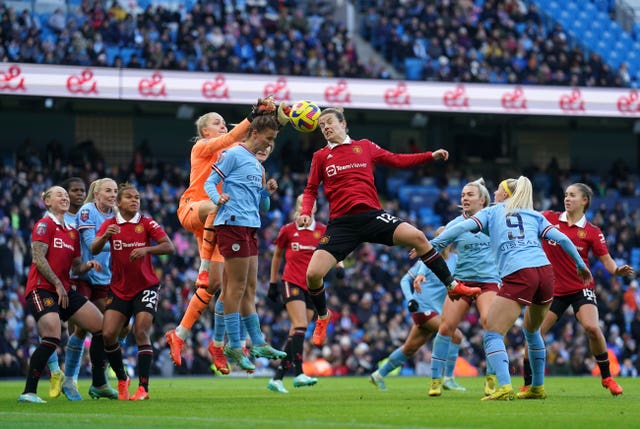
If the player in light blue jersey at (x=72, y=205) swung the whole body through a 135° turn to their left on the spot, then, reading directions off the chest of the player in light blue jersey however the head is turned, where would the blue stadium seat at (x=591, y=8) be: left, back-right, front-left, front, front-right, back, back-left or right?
front-right

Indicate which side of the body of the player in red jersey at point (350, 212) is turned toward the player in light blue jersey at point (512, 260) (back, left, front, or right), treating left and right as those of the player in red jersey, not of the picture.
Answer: left

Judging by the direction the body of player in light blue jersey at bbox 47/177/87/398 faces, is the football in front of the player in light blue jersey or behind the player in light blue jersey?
in front

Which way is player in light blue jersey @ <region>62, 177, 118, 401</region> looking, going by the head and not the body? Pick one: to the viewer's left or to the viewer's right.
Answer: to the viewer's right

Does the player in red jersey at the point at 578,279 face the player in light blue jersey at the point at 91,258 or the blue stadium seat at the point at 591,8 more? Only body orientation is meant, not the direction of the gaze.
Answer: the player in light blue jersey

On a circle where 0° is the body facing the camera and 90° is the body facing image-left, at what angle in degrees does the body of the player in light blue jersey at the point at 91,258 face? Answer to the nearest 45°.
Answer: approximately 315°

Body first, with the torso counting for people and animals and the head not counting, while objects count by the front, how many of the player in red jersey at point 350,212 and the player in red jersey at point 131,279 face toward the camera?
2

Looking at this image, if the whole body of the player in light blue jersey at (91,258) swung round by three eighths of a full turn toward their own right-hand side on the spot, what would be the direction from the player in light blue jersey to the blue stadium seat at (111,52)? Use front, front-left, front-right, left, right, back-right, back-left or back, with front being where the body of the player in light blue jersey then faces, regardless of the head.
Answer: right

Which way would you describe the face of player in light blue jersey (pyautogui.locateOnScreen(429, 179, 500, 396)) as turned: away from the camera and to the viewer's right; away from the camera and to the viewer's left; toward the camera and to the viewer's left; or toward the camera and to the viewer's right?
toward the camera and to the viewer's left

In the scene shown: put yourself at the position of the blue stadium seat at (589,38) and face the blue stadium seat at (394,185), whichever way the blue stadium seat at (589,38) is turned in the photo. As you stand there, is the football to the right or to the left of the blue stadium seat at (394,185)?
left

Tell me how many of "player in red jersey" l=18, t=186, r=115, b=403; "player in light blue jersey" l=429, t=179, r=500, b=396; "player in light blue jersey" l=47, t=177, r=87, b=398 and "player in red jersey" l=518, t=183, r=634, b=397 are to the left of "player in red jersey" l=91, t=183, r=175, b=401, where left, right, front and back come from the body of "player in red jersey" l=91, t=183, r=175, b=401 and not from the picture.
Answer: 2

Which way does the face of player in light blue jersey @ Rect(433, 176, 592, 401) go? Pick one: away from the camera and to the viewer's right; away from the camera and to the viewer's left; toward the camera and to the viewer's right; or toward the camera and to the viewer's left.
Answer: away from the camera and to the viewer's left

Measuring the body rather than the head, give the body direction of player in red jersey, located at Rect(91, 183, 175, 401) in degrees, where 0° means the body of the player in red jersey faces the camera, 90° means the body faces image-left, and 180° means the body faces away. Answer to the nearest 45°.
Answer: approximately 0°

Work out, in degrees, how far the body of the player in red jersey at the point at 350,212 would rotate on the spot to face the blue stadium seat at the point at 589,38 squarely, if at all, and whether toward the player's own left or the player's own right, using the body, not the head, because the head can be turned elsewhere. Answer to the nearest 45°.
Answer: approximately 180°

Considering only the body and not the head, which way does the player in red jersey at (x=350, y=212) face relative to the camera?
toward the camera

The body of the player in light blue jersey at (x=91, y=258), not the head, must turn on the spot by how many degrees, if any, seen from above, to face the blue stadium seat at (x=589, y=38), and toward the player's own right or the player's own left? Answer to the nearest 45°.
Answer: approximately 90° to the player's own left
